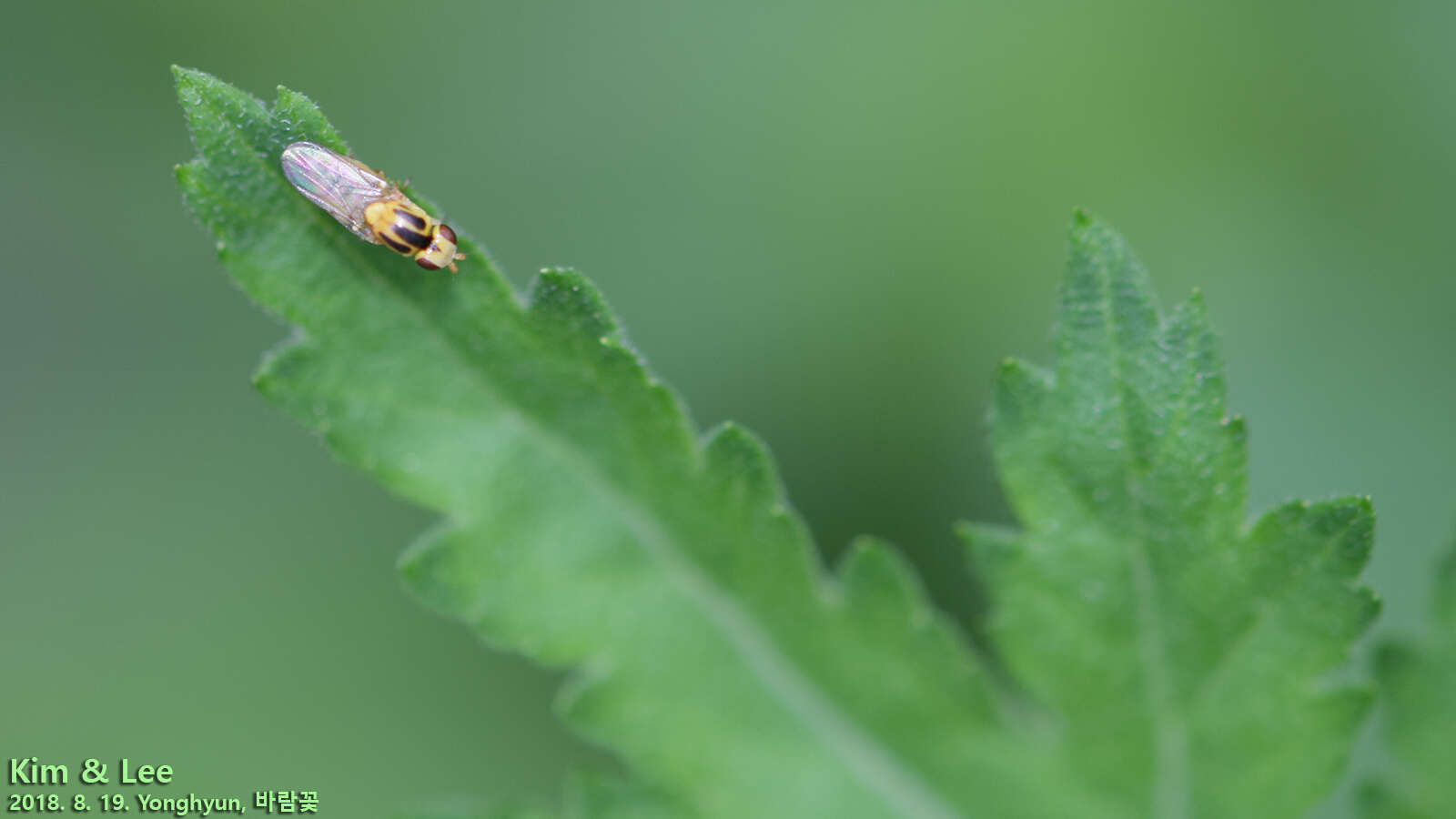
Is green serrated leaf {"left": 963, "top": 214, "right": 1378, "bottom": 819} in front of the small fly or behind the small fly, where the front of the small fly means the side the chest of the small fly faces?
in front

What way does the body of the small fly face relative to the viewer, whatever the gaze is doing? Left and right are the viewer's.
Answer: facing the viewer and to the right of the viewer

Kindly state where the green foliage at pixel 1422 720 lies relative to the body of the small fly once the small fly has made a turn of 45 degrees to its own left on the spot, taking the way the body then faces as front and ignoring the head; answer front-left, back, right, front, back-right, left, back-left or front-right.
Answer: front
